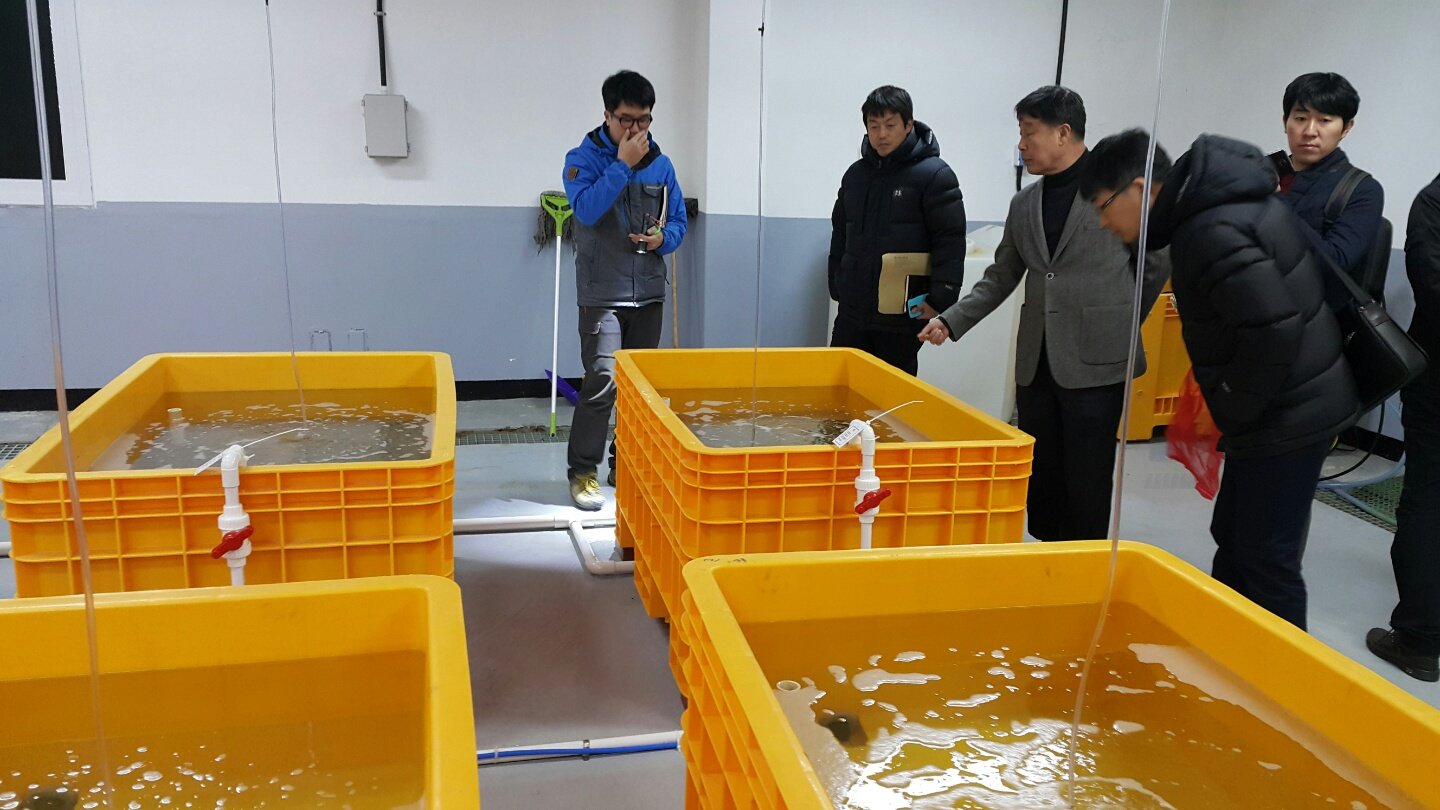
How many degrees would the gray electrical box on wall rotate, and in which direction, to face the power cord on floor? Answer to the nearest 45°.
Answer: approximately 45° to its left

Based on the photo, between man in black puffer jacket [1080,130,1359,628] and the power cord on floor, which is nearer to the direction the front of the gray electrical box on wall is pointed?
the man in black puffer jacket

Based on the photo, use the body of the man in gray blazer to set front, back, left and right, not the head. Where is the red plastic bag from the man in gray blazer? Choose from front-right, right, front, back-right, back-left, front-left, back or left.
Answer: back

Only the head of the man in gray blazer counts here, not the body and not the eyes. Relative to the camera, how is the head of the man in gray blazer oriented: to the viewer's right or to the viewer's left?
to the viewer's left

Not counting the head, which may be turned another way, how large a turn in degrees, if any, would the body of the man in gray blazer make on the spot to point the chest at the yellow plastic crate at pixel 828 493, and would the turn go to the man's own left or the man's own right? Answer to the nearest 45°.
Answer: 0° — they already face it

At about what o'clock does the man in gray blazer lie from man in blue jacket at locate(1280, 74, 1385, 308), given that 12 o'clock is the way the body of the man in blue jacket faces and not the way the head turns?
The man in gray blazer is roughly at 12 o'clock from the man in blue jacket.

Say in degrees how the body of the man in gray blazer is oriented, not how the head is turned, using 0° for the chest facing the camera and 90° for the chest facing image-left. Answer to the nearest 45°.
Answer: approximately 45°

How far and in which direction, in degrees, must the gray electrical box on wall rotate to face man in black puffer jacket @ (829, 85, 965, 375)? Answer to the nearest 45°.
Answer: approximately 45° to its left

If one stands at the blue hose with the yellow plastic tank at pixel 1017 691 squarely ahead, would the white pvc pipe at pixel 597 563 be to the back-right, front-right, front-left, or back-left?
back-left

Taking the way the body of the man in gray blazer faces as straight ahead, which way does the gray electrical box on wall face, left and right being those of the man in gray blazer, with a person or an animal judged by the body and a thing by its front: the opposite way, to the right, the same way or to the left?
to the left

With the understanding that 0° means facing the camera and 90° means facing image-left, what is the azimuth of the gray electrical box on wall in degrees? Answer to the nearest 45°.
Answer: approximately 0°

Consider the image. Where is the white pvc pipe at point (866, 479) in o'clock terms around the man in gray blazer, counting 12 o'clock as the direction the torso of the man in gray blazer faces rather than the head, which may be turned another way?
The white pvc pipe is roughly at 11 o'clock from the man in gray blazer.

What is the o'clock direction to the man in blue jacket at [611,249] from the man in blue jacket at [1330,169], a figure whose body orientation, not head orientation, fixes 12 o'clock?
the man in blue jacket at [611,249] is roughly at 1 o'clock from the man in blue jacket at [1330,169].

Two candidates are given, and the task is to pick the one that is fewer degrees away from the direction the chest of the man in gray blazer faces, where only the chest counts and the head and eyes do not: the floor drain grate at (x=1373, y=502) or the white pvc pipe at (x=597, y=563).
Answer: the white pvc pipe

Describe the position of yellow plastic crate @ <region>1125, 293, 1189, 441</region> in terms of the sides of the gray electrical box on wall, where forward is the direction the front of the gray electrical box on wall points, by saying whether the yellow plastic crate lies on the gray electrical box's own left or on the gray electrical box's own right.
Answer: on the gray electrical box's own left
